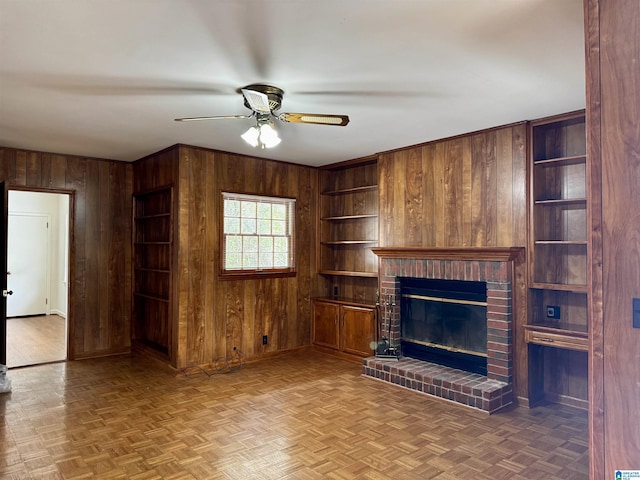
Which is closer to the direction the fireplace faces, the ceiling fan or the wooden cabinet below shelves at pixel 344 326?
the ceiling fan

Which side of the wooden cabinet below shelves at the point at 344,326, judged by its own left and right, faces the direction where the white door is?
right

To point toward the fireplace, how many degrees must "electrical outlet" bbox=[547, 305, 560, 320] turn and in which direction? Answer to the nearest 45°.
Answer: approximately 90° to its right

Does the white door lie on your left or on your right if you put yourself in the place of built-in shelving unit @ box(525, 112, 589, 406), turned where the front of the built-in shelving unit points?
on your right

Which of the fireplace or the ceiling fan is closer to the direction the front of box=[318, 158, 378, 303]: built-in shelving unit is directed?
the ceiling fan

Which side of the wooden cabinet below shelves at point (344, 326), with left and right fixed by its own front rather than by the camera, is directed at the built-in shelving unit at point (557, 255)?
left

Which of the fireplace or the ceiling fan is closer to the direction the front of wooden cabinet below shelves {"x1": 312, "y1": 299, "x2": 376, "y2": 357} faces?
the ceiling fan

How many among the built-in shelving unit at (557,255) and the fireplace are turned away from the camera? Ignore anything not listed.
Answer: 0

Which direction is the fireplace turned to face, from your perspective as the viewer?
facing the viewer and to the left of the viewer

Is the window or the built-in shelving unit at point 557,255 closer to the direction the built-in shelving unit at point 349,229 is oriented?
the window
